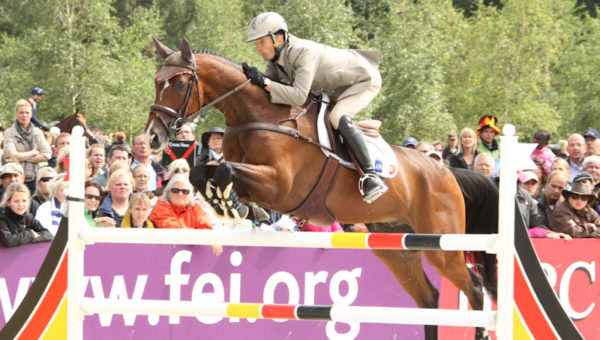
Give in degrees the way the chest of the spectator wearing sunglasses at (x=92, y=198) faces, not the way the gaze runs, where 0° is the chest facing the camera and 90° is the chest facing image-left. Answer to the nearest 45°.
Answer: approximately 0°

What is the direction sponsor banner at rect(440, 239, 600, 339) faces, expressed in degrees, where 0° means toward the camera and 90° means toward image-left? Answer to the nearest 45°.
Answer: approximately 0°

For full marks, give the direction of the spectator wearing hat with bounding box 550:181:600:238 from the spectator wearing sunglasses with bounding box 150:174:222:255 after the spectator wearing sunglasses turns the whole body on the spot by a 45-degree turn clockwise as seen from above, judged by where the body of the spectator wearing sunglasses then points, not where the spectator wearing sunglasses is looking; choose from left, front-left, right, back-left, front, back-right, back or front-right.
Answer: back-left

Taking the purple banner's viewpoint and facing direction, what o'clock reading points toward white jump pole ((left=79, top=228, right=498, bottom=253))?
The white jump pole is roughly at 12 o'clock from the purple banner.
